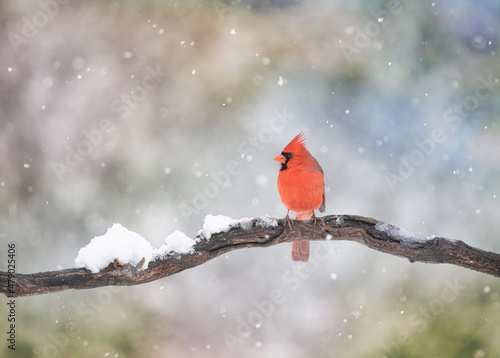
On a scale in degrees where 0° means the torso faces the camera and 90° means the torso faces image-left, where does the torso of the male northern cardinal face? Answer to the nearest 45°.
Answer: approximately 45°
